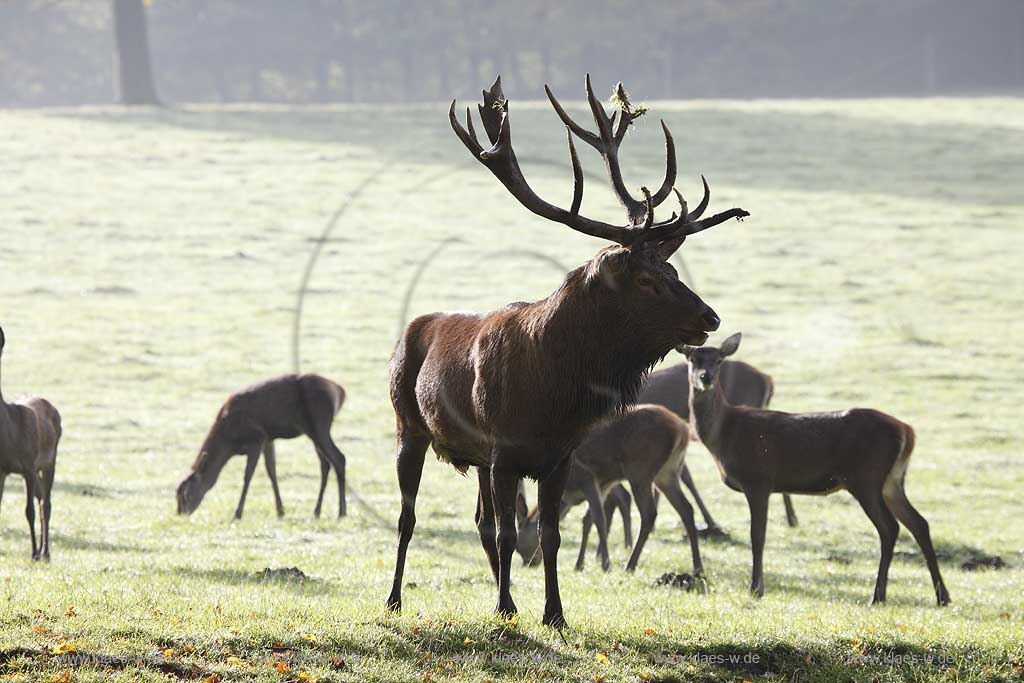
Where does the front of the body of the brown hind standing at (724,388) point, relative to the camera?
to the viewer's left

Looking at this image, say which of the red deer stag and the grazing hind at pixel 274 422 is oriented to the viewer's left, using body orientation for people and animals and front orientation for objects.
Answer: the grazing hind

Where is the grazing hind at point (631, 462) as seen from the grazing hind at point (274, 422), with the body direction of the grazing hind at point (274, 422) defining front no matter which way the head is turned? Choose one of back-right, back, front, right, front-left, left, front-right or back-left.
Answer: back-left

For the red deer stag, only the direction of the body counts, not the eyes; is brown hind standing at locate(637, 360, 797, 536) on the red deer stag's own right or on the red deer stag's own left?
on the red deer stag's own left

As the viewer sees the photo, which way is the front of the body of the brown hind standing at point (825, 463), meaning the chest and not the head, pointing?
to the viewer's left

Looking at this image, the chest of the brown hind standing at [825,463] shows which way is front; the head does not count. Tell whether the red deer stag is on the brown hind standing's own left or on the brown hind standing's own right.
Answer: on the brown hind standing's own left

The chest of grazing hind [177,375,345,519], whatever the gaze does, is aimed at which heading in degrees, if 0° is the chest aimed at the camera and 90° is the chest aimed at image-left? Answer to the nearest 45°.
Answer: approximately 90°

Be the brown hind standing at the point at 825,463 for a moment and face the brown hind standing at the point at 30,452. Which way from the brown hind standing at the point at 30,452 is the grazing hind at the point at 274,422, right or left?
right

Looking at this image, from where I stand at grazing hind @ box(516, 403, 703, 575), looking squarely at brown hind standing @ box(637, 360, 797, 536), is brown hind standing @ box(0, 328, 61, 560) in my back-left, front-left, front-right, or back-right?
back-left

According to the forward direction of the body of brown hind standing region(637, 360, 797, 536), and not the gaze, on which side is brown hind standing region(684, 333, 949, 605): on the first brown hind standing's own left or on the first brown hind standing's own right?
on the first brown hind standing's own left
